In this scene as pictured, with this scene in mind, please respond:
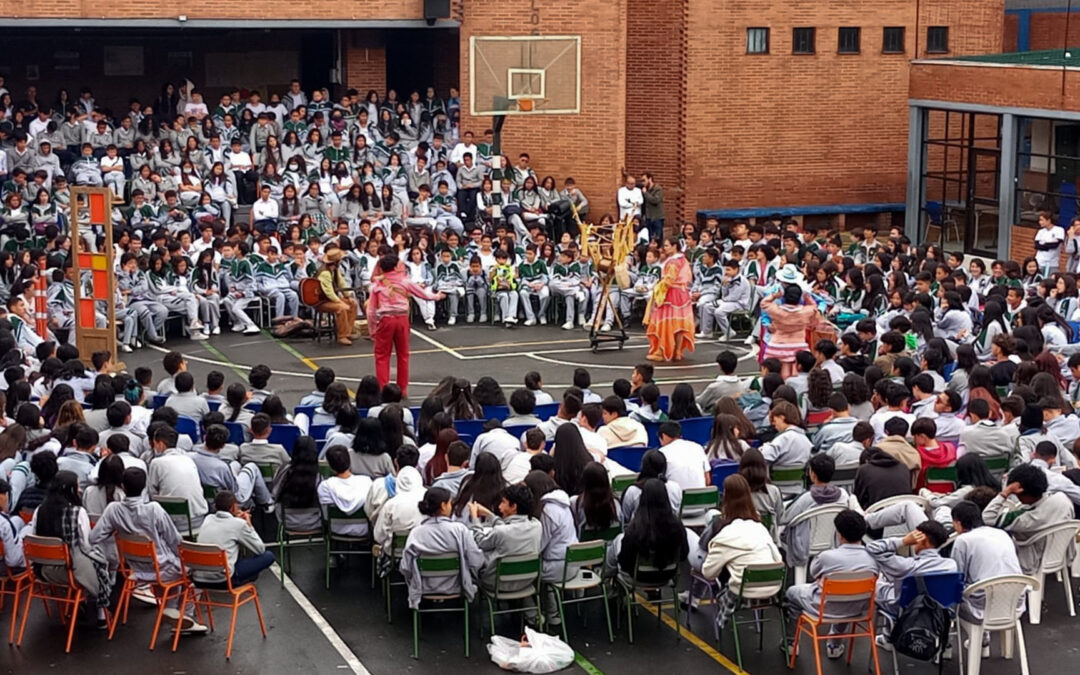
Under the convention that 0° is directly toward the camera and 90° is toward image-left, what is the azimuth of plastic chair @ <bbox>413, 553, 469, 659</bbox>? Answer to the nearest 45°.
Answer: approximately 180°

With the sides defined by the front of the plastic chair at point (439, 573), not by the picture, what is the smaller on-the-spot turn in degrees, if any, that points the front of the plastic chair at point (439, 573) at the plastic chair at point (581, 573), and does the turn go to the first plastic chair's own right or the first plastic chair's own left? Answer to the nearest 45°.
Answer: approximately 90° to the first plastic chair's own right

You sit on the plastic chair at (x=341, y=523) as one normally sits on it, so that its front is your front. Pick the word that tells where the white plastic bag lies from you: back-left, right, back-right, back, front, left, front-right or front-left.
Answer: back-right

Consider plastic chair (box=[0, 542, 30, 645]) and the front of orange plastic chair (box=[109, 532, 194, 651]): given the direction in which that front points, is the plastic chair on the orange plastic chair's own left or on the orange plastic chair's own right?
on the orange plastic chair's own left

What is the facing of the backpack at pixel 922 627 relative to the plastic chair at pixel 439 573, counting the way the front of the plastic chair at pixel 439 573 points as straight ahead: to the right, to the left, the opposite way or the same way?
the opposite way

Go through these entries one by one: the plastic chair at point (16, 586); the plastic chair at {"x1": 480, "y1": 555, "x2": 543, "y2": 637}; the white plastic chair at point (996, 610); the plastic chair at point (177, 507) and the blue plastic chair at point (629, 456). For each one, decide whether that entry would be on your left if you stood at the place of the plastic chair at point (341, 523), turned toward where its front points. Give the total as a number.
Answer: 2

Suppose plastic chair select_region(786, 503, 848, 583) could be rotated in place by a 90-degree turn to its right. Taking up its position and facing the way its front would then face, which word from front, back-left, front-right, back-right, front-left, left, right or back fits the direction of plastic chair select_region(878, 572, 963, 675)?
right

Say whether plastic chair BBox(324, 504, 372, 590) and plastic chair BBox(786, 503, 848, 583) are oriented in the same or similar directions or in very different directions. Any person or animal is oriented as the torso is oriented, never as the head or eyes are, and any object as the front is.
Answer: same or similar directions

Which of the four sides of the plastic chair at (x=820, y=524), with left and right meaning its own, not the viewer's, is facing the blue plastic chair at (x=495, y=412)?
front

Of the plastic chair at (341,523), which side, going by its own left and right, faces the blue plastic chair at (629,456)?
right

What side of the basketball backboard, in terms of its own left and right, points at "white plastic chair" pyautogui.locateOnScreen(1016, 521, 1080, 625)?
front

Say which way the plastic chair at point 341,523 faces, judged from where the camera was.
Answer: facing away from the viewer

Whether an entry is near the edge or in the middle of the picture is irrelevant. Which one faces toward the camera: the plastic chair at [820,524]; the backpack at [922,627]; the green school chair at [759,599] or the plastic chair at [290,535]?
the backpack

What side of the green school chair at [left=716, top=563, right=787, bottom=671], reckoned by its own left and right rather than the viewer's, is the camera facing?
back
